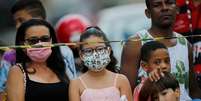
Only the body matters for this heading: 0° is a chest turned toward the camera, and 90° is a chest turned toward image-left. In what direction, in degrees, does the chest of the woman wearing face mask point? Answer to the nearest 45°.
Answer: approximately 0°

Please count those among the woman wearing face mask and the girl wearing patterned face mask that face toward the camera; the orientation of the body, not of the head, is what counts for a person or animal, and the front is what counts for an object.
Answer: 2

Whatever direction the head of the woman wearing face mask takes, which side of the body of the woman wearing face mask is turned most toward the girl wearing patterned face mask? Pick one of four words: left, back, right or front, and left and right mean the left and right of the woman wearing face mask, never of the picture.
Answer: left

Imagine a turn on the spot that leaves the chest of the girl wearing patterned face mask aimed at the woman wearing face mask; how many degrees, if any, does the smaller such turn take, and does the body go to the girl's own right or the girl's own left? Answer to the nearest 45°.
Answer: approximately 90° to the girl's own right
